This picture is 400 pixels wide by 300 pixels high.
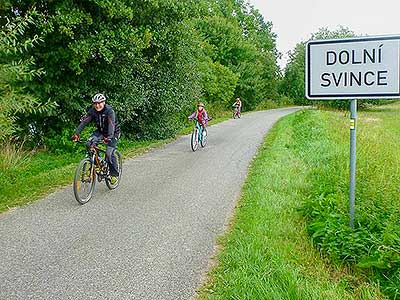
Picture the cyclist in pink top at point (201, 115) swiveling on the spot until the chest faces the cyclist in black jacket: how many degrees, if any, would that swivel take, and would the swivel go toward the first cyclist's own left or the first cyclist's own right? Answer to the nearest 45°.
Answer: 0° — they already face them

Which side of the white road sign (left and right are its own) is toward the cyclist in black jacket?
right

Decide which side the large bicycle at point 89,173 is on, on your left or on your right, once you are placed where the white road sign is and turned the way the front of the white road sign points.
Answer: on your right

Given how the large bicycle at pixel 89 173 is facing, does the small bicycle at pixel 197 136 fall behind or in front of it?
behind

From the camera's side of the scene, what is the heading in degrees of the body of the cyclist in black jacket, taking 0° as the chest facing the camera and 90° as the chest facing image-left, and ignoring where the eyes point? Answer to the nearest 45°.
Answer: approximately 45°

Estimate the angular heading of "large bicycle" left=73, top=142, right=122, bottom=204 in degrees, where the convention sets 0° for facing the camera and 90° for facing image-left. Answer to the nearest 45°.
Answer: approximately 45°

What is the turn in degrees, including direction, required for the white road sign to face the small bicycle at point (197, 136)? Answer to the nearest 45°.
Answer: approximately 135° to its right

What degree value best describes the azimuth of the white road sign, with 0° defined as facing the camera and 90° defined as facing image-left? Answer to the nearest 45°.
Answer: approximately 0°

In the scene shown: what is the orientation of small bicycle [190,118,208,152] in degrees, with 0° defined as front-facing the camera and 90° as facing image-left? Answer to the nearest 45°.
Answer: approximately 45°

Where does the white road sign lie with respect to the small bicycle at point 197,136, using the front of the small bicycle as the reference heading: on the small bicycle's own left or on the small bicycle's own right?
on the small bicycle's own left

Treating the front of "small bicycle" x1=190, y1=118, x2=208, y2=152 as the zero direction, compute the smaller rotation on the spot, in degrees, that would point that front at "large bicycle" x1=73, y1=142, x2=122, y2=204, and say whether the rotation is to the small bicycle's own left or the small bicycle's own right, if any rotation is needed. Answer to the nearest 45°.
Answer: approximately 45° to the small bicycle's own left

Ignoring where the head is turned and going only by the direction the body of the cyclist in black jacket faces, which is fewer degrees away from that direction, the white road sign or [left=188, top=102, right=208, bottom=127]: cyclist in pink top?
the white road sign

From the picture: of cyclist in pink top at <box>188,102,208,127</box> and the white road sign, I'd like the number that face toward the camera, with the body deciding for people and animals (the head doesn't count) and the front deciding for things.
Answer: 2
